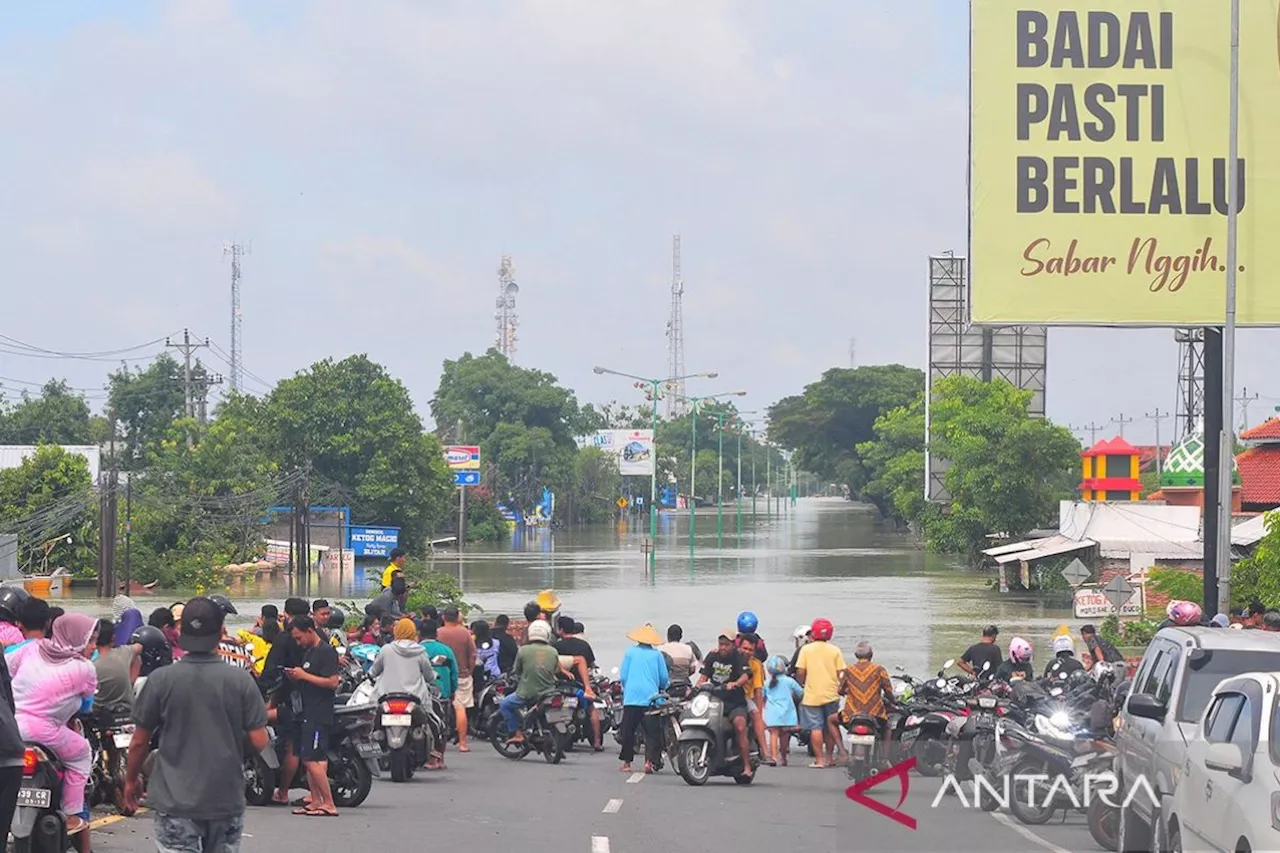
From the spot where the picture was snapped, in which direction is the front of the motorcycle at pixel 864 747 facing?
facing away from the viewer

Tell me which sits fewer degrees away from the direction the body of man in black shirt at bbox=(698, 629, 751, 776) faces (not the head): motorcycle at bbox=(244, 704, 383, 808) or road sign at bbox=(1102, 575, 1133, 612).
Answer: the motorcycle

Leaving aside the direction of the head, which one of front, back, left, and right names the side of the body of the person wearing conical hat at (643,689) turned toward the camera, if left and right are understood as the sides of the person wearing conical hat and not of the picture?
back

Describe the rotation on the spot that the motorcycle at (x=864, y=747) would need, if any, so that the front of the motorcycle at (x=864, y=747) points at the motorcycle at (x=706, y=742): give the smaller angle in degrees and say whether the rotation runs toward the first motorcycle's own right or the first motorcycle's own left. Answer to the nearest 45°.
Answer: approximately 135° to the first motorcycle's own left

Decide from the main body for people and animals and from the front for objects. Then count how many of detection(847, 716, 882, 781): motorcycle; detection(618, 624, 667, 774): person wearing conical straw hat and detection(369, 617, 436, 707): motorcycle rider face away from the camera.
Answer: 3

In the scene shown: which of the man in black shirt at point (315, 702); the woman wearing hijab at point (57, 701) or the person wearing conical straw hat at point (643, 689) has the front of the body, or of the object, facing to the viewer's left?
the man in black shirt

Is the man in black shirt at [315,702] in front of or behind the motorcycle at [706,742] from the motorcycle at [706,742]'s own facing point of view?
in front

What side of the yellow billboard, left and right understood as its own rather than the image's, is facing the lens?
front

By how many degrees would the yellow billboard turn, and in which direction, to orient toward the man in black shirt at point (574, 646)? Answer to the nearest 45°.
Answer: approximately 45° to its right

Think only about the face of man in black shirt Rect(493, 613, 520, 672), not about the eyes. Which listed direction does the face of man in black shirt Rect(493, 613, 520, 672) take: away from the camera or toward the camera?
away from the camera
